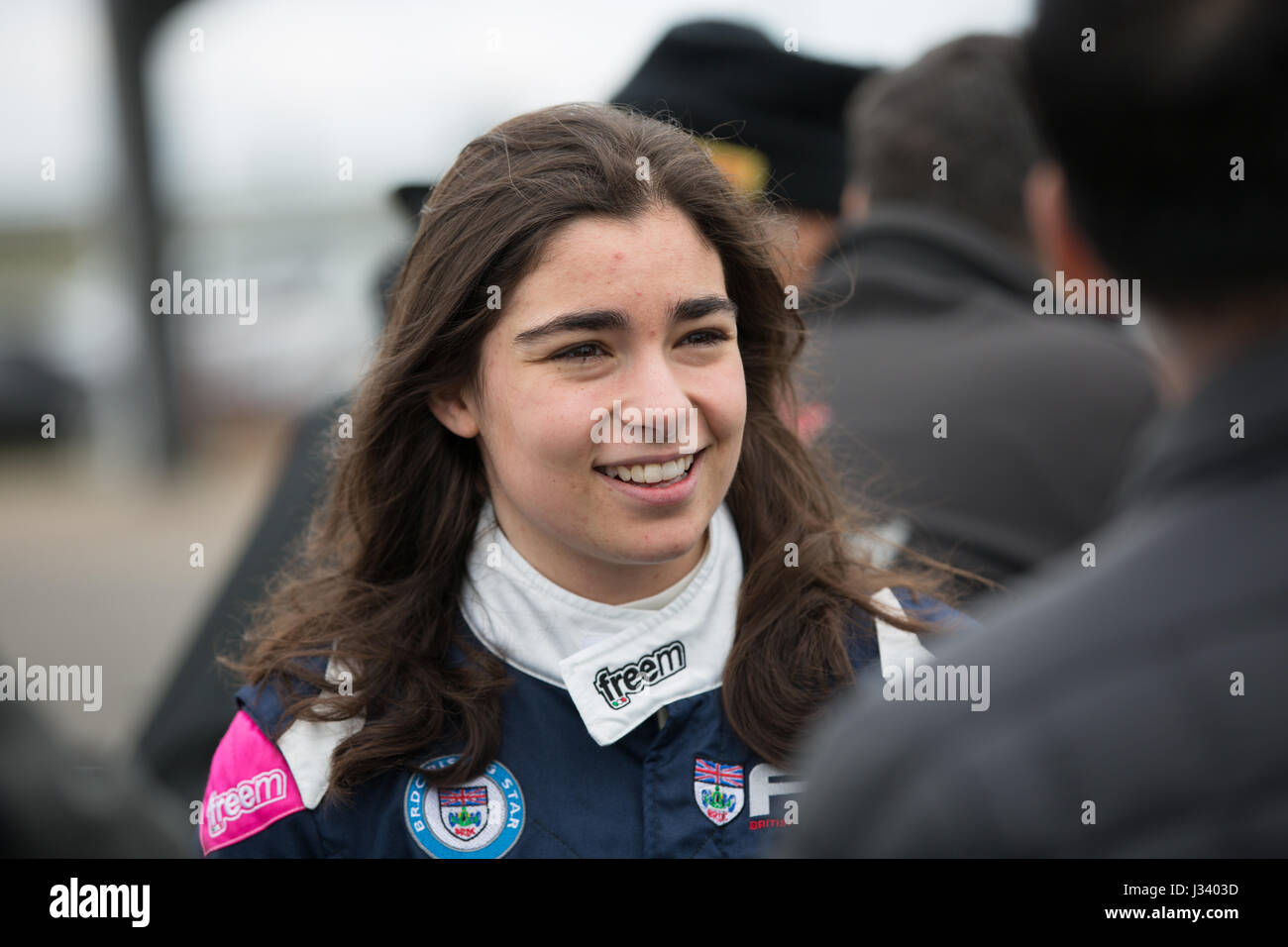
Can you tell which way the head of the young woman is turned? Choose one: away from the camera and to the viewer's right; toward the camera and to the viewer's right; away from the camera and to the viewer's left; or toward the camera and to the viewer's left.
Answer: toward the camera and to the viewer's right

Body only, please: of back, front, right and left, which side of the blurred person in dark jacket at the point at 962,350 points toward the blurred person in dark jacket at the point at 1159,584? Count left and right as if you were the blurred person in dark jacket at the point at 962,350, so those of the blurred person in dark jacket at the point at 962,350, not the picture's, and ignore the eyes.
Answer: back

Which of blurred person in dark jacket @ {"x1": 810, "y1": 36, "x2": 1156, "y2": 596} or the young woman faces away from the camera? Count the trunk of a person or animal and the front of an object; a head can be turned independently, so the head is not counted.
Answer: the blurred person in dark jacket

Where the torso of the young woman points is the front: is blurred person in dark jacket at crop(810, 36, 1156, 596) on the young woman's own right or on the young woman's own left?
on the young woman's own left

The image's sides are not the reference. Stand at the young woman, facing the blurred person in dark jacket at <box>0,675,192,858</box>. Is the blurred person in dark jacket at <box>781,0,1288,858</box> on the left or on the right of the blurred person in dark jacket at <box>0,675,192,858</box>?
left

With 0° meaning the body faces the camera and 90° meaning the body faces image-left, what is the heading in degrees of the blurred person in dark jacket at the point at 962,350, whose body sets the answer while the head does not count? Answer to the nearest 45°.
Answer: approximately 180°

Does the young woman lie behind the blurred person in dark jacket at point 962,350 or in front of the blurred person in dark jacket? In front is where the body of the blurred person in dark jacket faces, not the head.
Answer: behind

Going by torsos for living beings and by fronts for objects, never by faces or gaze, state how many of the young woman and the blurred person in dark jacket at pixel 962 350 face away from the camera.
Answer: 1
